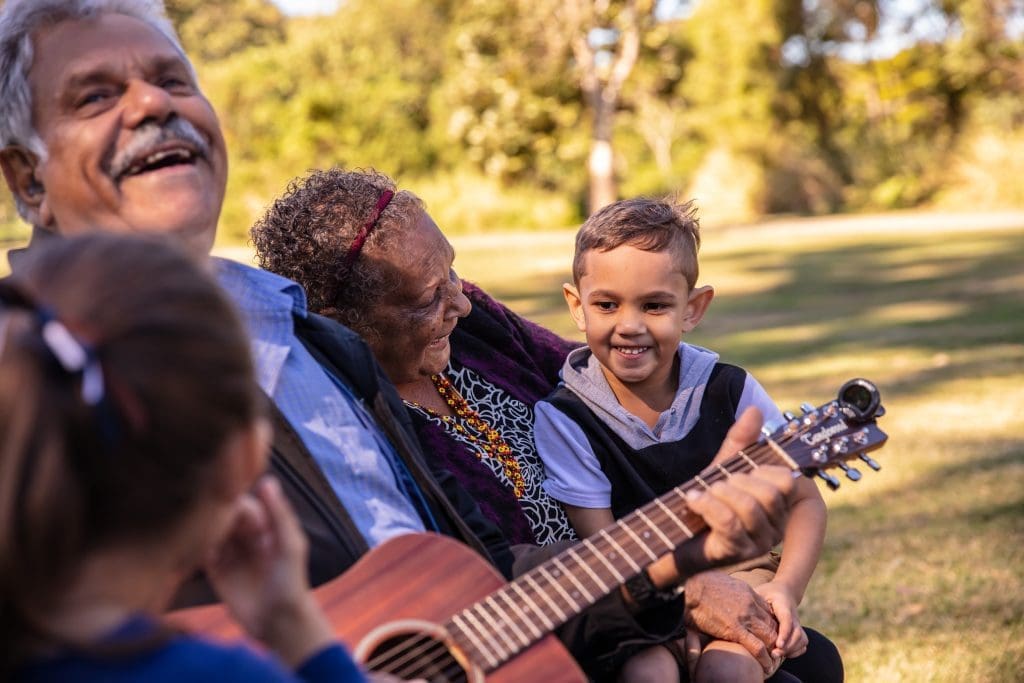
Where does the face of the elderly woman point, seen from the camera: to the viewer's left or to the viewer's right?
to the viewer's right

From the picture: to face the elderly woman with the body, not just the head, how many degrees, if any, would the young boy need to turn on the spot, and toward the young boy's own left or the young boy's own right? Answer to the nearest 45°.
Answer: approximately 90° to the young boy's own right

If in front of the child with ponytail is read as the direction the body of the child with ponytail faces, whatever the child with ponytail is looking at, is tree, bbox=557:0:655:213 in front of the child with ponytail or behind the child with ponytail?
in front

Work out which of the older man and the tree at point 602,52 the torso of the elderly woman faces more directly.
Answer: the older man

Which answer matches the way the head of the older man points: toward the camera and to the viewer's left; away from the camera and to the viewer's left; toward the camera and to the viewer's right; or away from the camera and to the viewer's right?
toward the camera and to the viewer's right

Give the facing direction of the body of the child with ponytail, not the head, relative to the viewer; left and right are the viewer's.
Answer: facing away from the viewer and to the right of the viewer

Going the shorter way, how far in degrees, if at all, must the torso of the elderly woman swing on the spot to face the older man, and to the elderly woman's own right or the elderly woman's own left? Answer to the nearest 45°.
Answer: approximately 90° to the elderly woman's own right

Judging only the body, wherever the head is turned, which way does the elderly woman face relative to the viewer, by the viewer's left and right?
facing the viewer and to the right of the viewer

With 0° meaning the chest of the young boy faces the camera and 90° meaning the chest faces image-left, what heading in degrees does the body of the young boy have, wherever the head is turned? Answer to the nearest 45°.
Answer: approximately 0°

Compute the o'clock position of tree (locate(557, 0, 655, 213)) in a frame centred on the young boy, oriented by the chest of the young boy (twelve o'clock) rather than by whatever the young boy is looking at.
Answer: The tree is roughly at 6 o'clock from the young boy.

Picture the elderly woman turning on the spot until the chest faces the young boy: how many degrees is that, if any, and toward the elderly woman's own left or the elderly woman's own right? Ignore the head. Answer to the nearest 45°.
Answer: approximately 45° to the elderly woman's own left

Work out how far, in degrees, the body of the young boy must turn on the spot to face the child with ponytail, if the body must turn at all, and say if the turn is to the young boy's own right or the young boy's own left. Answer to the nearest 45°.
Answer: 0° — they already face them

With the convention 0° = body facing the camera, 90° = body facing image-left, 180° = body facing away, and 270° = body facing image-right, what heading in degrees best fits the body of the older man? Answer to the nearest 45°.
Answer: approximately 315°
